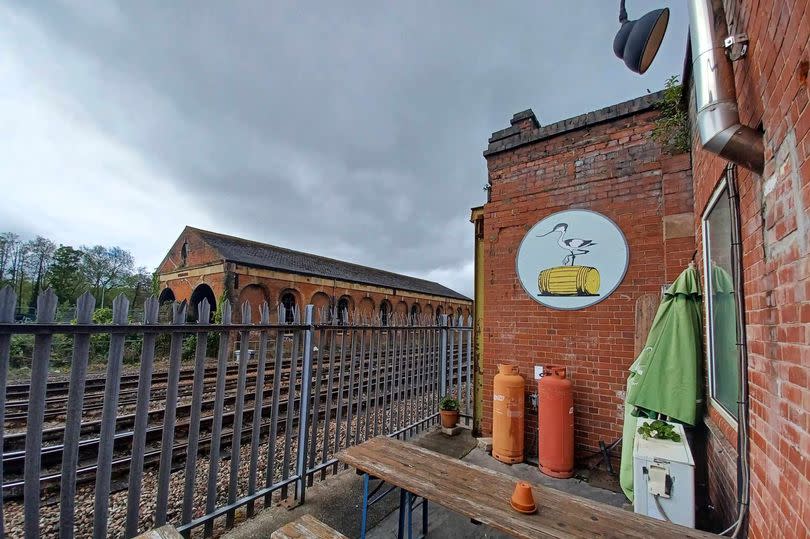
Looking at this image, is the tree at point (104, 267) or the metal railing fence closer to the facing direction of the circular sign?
the metal railing fence

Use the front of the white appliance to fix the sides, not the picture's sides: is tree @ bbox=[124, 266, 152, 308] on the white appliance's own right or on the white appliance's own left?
on the white appliance's own right

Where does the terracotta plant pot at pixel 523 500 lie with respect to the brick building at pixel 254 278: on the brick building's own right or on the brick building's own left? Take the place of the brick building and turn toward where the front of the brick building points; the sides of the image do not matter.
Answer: on the brick building's own left

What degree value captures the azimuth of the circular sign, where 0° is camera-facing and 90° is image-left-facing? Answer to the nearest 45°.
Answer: approximately 0°

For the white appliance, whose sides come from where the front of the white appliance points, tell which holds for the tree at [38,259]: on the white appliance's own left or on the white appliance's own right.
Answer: on the white appliance's own right

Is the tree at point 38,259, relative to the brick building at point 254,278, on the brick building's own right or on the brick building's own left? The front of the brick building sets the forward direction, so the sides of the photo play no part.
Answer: on the brick building's own right
